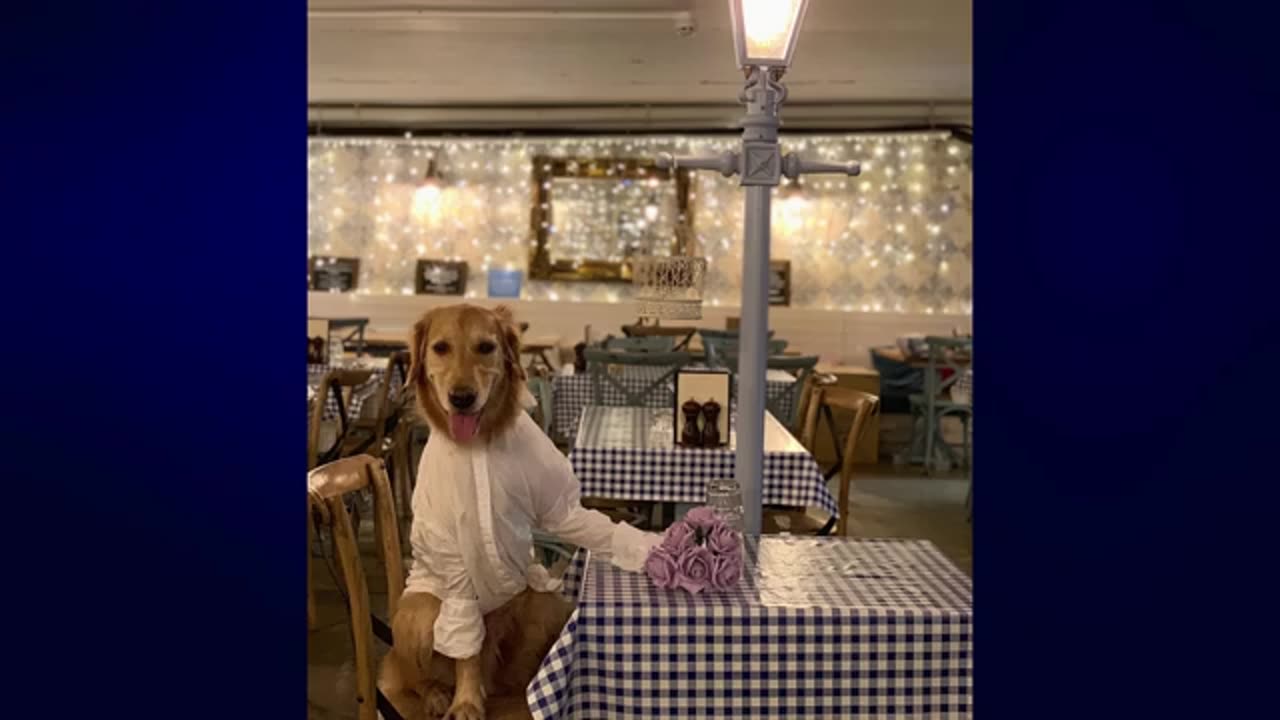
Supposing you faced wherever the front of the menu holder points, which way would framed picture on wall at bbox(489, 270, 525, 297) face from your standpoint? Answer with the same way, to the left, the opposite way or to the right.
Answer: the same way

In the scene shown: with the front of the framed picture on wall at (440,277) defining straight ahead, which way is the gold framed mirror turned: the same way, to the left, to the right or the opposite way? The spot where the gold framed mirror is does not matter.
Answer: the same way

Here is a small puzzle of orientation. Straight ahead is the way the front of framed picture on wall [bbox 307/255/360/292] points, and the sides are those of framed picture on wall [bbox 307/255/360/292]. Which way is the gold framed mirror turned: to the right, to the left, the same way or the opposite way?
the same way

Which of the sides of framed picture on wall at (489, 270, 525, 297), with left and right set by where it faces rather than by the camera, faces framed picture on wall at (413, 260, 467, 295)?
right

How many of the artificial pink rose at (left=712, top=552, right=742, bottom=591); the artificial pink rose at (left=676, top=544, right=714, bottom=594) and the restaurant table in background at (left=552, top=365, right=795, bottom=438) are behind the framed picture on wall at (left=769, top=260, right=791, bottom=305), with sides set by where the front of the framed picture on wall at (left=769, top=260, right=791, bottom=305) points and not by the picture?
0

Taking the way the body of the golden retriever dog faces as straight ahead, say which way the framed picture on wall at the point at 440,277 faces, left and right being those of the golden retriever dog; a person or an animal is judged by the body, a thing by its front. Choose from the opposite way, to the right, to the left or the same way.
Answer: the same way

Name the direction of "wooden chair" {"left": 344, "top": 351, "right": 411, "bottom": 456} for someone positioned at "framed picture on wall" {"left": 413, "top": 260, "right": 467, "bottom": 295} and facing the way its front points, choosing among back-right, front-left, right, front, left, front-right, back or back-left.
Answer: front

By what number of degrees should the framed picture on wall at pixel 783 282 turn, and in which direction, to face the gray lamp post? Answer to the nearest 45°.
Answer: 0° — it already faces it

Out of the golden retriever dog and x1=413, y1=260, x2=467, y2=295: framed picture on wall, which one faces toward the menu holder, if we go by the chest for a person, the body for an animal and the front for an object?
the framed picture on wall

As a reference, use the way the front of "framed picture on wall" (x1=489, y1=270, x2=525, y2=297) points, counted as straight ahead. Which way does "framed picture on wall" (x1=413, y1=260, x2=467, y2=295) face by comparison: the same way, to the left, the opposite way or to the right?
the same way

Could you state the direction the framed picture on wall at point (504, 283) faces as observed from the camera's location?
facing the viewer

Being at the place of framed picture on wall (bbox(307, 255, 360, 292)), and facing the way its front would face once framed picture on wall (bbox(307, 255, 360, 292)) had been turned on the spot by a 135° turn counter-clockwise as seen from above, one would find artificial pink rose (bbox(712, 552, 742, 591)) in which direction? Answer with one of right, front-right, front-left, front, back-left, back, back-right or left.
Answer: back-right

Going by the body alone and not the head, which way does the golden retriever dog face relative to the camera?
toward the camera

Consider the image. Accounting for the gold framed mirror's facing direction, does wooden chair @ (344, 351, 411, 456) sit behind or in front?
in front

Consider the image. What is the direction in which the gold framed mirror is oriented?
toward the camera

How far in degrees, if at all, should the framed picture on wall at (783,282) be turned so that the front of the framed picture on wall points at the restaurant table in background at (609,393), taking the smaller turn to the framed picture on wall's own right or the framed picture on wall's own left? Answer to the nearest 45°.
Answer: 0° — it already faces it

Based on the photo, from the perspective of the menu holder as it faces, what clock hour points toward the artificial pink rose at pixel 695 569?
The artificial pink rose is roughly at 12 o'clock from the menu holder.
